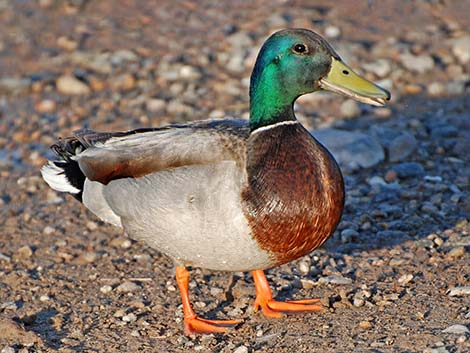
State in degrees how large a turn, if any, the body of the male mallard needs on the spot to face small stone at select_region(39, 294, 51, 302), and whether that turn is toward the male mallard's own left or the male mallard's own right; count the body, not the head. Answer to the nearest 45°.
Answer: approximately 180°

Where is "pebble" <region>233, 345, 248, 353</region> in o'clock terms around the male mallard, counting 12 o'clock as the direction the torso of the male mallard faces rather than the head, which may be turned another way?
The pebble is roughly at 3 o'clock from the male mallard.

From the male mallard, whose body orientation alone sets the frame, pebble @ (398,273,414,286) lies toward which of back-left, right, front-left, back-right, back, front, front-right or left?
front

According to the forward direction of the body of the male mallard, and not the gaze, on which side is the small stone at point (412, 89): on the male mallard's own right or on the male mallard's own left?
on the male mallard's own left

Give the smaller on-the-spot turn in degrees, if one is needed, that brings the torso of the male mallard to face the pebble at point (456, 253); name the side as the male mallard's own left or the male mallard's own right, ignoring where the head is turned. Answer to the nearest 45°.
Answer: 0° — it already faces it

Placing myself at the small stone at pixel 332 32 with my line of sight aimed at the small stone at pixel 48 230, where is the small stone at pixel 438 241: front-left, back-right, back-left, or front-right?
front-left

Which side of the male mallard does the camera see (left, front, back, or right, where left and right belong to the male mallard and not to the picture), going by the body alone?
right

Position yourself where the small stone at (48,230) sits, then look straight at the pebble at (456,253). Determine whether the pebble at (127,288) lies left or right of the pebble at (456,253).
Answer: right

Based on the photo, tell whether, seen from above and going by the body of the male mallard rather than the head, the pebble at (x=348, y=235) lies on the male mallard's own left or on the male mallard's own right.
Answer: on the male mallard's own left

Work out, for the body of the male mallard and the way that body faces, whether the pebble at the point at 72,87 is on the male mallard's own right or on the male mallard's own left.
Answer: on the male mallard's own left

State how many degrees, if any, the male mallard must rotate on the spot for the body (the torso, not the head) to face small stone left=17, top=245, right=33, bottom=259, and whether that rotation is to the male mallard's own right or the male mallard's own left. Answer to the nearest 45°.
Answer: approximately 135° to the male mallard's own left

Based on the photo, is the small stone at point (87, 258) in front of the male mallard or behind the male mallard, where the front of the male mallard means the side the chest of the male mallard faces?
behind

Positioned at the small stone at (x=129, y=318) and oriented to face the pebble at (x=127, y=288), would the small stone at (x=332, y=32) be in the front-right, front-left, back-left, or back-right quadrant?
front-right
